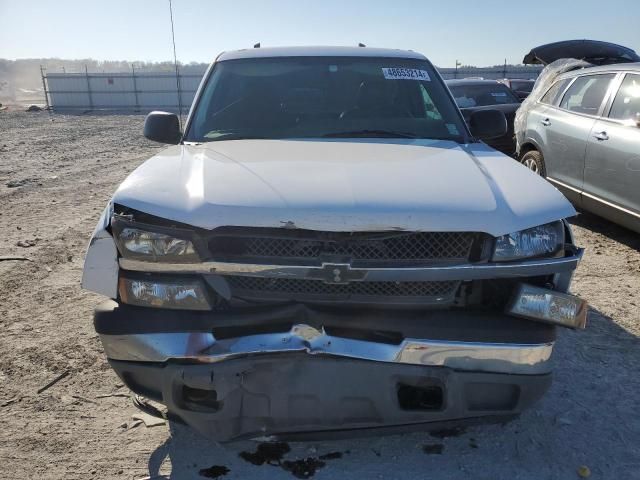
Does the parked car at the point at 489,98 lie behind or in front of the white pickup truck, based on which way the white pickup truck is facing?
behind

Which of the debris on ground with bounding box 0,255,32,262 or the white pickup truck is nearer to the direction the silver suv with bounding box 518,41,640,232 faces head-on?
the white pickup truck

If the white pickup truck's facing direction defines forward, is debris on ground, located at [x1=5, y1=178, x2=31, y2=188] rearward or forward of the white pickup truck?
rearward

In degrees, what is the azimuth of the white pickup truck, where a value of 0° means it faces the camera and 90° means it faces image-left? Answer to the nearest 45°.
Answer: approximately 0°

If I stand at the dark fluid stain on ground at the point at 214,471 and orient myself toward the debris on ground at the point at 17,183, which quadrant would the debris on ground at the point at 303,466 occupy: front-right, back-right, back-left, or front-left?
back-right

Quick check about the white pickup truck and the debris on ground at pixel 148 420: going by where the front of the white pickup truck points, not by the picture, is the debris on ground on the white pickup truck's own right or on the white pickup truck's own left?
on the white pickup truck's own right
